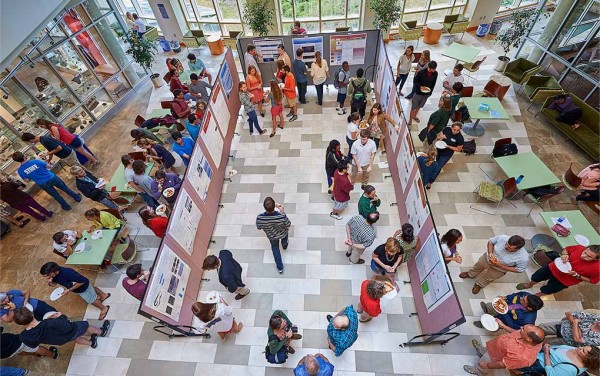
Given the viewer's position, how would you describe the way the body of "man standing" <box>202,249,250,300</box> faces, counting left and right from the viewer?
facing to the left of the viewer

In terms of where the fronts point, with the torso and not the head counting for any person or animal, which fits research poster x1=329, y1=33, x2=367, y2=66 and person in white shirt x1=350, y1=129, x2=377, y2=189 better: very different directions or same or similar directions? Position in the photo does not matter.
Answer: same or similar directions

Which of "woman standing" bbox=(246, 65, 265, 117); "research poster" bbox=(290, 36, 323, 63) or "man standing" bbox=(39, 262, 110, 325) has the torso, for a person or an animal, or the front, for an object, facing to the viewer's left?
the man standing

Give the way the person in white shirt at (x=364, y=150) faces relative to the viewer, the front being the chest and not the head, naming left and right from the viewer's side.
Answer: facing the viewer

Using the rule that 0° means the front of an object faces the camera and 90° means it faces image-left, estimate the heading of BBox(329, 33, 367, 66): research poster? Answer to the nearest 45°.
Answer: approximately 0°

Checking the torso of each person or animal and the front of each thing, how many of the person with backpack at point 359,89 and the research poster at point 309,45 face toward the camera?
1

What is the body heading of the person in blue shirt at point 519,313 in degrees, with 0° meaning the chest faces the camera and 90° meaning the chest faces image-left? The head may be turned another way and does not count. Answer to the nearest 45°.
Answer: approximately 90°

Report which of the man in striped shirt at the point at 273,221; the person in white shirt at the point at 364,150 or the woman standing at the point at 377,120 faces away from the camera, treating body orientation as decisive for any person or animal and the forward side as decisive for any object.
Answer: the man in striped shirt

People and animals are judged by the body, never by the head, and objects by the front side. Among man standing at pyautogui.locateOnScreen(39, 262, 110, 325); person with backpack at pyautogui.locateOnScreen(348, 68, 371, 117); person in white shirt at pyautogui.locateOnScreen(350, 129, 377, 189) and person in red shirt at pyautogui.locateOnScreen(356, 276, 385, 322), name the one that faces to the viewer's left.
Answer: the man standing

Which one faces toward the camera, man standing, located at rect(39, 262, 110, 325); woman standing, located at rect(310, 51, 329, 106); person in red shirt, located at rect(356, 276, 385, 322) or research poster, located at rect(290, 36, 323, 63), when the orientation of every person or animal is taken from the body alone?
the research poster
